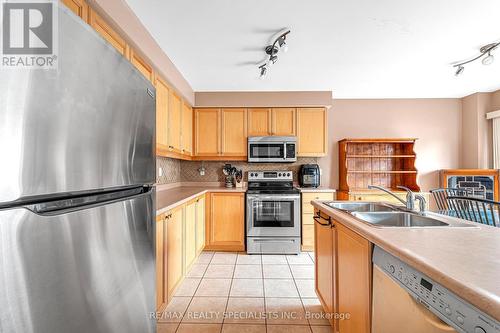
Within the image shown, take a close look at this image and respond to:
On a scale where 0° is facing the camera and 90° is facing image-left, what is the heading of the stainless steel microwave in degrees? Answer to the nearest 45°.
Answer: approximately 0°

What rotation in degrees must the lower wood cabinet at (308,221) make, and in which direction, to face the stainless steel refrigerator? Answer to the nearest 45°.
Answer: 0° — it already faces it

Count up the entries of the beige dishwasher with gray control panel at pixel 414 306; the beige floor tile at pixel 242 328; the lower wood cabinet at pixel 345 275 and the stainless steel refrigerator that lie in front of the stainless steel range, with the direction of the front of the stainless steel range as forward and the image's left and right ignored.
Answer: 4

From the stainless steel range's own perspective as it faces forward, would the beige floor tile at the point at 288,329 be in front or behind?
in front

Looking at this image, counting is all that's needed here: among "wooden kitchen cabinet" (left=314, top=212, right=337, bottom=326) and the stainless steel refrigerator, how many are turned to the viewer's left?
1

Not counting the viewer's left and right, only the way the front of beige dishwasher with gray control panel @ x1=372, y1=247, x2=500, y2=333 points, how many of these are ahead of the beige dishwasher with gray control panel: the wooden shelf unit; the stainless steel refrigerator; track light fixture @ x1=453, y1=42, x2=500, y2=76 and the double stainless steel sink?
1

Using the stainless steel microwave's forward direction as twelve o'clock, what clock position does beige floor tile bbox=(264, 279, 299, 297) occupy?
The beige floor tile is roughly at 12 o'clock from the stainless steel microwave.

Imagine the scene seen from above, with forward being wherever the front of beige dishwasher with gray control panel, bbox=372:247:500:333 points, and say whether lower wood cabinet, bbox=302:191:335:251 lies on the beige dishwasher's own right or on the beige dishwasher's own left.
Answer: on the beige dishwasher's own right

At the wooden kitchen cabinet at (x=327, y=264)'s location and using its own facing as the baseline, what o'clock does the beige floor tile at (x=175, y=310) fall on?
The beige floor tile is roughly at 12 o'clock from the wooden kitchen cabinet.

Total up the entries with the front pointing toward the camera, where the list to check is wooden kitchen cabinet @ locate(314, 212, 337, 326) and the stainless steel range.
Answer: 1

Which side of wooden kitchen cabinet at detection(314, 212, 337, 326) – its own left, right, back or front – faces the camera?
left
